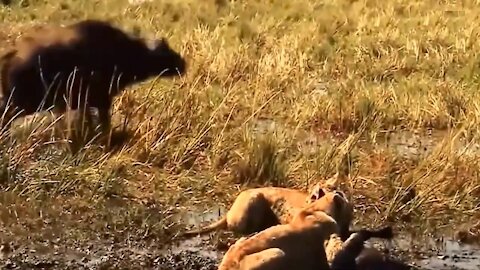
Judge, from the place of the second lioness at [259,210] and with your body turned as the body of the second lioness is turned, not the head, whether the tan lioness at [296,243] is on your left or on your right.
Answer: on your right

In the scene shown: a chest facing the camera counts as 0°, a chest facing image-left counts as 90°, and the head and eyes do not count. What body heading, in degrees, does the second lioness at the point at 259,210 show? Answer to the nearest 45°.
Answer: approximately 270°

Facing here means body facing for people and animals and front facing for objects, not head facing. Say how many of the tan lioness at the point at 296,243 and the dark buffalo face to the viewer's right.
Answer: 2

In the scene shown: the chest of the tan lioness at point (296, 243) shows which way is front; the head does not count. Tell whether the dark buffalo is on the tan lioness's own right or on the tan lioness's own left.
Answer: on the tan lioness's own left

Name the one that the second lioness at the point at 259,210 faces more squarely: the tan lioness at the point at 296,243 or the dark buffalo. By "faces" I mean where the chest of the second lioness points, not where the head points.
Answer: the tan lioness

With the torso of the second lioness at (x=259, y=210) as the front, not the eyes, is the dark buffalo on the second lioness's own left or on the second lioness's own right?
on the second lioness's own left

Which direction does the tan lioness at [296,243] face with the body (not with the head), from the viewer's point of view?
to the viewer's right

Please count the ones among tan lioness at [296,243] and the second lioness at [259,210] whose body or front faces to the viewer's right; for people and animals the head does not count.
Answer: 2

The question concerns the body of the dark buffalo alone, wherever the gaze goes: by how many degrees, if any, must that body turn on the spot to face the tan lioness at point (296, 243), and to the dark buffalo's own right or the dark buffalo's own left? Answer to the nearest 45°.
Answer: approximately 90° to the dark buffalo's own right

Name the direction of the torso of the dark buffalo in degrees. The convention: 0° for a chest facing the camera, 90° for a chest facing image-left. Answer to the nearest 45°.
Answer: approximately 270°
